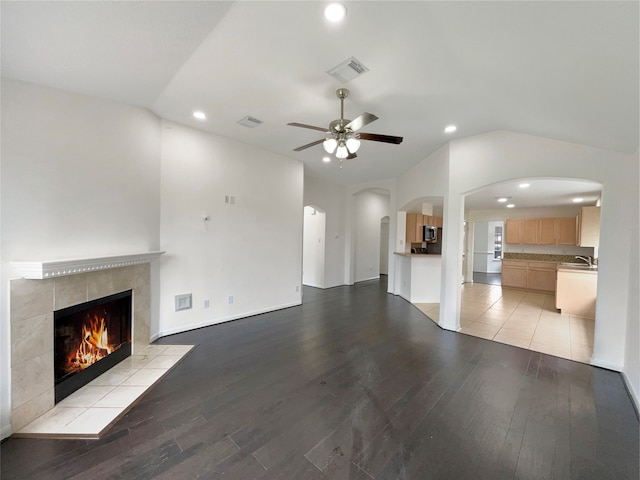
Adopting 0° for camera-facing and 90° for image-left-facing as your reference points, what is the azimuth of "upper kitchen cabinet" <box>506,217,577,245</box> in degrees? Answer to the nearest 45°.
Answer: approximately 0°

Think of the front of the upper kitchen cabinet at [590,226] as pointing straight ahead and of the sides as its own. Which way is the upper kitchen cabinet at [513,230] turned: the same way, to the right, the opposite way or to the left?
to the left

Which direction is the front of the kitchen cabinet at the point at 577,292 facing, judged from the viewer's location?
facing to the left of the viewer

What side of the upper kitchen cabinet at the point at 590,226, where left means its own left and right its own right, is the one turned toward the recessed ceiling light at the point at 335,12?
left

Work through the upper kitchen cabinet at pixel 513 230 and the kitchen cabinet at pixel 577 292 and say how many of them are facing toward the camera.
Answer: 1

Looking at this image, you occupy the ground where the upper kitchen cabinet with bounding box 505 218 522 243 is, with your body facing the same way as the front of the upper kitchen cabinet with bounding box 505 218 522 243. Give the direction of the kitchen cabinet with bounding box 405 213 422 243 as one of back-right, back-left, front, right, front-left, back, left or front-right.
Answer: front-right

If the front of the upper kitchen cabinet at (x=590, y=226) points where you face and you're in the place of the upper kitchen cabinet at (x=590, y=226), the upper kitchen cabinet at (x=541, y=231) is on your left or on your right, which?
on your right

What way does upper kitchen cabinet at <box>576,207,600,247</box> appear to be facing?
to the viewer's left
